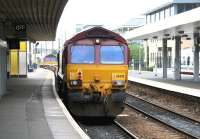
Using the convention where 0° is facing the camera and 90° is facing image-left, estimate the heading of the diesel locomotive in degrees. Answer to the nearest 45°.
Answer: approximately 0°

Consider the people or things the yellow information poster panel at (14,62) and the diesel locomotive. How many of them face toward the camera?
2

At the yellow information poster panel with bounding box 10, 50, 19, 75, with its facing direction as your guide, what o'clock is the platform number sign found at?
The platform number sign is roughly at 12 o'clock from the yellow information poster panel.
